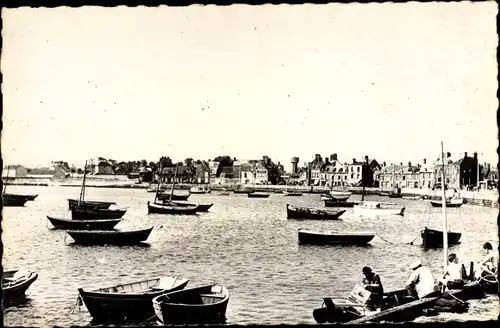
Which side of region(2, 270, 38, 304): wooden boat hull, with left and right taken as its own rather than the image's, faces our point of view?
right

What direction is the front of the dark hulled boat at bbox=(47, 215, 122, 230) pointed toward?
to the viewer's left

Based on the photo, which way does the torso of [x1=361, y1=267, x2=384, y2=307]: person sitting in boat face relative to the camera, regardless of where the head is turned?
to the viewer's left

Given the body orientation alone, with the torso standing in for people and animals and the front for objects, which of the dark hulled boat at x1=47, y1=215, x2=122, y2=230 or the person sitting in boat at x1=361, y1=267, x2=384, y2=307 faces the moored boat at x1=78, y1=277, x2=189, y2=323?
the person sitting in boat

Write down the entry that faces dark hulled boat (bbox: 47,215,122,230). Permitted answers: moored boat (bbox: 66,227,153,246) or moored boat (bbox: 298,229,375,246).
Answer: moored boat (bbox: 298,229,375,246)

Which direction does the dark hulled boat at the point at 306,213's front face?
to the viewer's left

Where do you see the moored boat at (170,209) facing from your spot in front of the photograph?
facing to the left of the viewer

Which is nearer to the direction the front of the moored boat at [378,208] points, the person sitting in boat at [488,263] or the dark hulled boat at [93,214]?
the dark hulled boat

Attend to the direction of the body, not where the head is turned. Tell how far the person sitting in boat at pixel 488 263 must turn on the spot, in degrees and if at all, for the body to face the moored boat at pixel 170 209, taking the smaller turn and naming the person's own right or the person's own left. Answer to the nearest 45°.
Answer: approximately 45° to the person's own right

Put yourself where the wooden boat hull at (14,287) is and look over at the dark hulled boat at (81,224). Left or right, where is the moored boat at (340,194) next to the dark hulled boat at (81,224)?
right
